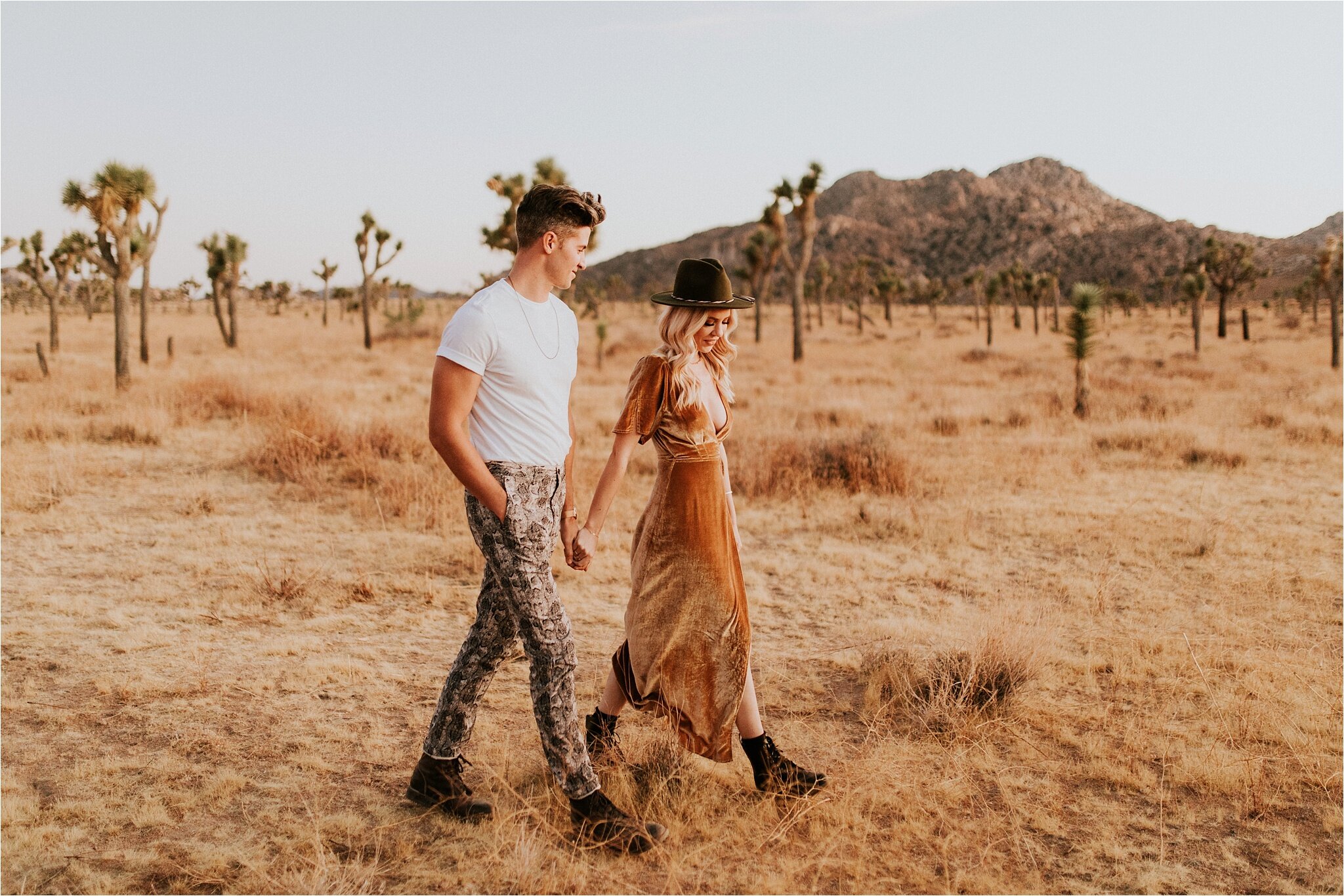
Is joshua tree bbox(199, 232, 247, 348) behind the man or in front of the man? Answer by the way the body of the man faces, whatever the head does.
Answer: behind

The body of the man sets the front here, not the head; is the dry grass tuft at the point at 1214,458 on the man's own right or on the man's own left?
on the man's own left

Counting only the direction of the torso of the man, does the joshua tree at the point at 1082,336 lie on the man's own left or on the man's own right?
on the man's own left

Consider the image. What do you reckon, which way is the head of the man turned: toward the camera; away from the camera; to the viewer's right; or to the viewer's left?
to the viewer's right

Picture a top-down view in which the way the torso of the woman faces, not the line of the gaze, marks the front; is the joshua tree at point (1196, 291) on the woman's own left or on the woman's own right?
on the woman's own left

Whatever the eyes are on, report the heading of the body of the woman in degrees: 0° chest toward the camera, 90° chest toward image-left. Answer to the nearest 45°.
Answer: approximately 315°

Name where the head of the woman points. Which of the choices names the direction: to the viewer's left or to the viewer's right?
to the viewer's right

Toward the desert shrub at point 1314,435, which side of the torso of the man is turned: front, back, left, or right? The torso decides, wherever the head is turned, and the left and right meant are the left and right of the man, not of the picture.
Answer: left
